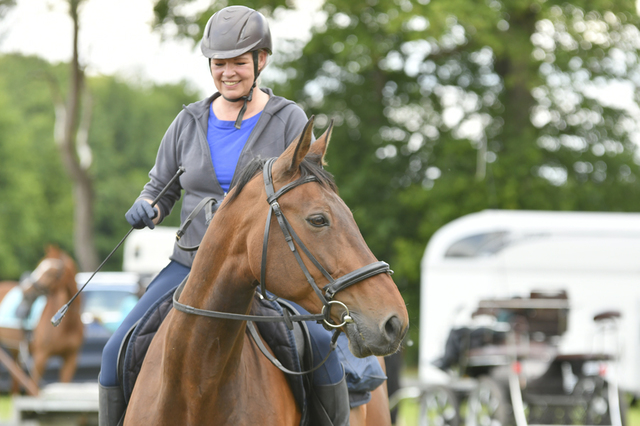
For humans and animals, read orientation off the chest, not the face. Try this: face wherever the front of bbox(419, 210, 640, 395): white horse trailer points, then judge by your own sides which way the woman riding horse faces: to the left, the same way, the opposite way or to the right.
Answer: to the left

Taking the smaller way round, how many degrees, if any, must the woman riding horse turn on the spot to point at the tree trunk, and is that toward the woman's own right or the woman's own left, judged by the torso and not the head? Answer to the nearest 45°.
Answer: approximately 180°

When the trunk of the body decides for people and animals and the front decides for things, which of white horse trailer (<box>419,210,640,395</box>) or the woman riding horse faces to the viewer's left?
the white horse trailer

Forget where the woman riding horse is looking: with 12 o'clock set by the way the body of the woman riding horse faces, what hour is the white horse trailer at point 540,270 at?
The white horse trailer is roughly at 7 o'clock from the woman riding horse.

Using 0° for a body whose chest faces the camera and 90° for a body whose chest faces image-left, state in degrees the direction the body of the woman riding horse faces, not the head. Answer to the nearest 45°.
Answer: approximately 0°

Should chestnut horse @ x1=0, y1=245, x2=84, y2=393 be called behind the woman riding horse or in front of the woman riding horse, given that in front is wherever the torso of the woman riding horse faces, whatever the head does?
behind

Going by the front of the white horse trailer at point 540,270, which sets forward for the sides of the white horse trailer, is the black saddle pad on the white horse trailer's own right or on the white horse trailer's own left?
on the white horse trailer's own left

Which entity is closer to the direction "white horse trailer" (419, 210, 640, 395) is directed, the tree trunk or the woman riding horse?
the tree trunk

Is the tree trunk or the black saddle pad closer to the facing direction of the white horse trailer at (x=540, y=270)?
the tree trunk

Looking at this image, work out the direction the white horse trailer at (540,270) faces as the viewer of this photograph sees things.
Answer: facing to the left of the viewer

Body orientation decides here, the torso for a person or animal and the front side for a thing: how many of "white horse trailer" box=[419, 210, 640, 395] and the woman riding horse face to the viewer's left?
1

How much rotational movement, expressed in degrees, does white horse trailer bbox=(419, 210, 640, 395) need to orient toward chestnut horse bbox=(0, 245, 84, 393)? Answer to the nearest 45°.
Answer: approximately 45° to its left

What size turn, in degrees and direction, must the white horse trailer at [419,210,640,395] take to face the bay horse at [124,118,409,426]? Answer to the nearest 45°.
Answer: approximately 90° to its left
